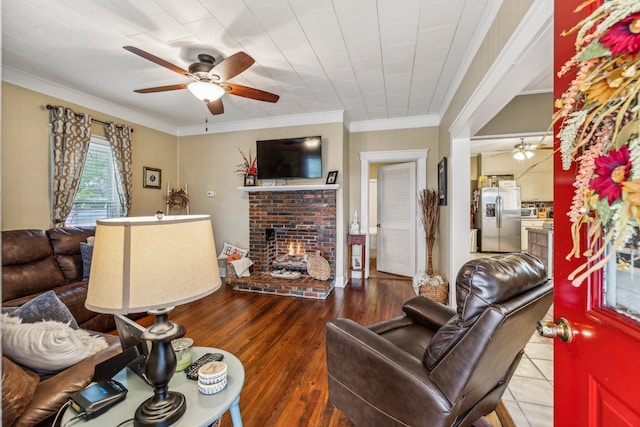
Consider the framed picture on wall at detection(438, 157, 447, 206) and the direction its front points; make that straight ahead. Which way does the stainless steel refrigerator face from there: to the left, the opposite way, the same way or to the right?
to the left

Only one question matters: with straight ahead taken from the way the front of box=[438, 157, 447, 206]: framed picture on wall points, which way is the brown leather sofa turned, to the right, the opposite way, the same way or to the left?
the opposite way

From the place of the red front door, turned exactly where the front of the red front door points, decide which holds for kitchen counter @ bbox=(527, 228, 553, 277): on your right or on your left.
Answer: on your right

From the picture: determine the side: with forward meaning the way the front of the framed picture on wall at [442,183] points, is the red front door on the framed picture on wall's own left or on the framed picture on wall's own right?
on the framed picture on wall's own left

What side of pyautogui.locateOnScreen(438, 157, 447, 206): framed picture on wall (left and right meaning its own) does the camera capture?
left

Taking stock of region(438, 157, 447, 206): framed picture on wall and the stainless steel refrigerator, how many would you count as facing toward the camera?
1

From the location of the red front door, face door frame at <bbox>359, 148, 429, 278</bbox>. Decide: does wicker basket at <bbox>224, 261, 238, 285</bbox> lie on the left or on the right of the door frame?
left

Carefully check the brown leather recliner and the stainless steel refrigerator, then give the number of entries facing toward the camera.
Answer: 1
